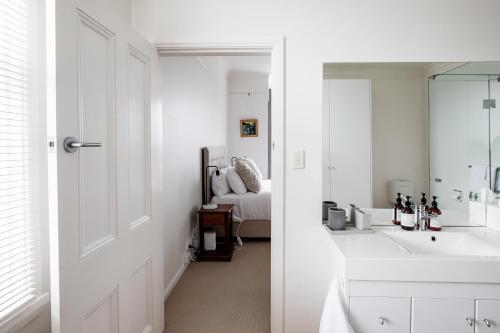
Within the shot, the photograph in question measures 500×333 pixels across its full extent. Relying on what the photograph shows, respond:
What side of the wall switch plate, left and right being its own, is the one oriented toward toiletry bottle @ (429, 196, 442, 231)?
left

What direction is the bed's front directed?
to the viewer's right

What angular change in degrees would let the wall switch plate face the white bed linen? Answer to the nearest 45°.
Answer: approximately 180°

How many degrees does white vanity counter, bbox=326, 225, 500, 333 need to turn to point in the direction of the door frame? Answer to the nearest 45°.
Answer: approximately 90° to its right

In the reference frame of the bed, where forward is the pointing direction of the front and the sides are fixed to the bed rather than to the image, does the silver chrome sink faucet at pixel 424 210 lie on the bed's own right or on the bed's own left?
on the bed's own right

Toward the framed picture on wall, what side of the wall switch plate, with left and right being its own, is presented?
back

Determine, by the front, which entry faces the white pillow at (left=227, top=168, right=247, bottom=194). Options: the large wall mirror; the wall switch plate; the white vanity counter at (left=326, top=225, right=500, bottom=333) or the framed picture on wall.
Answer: the framed picture on wall
